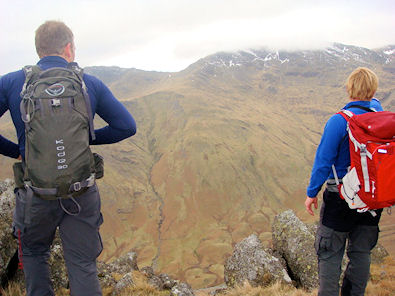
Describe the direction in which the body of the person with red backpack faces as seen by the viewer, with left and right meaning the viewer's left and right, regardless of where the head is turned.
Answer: facing away from the viewer and to the left of the viewer

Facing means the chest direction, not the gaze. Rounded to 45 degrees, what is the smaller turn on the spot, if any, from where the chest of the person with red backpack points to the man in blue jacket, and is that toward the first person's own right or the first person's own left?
approximately 90° to the first person's own left

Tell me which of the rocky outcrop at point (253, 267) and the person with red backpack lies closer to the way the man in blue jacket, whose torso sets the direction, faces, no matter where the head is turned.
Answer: the rocky outcrop

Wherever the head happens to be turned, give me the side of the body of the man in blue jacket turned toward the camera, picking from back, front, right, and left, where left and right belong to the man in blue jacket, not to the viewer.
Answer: back
